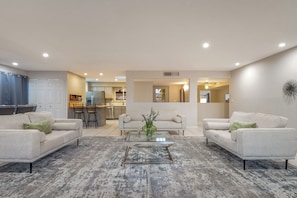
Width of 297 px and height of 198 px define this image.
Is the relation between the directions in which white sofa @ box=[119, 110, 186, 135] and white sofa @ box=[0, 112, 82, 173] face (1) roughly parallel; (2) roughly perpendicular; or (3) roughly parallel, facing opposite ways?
roughly perpendicular

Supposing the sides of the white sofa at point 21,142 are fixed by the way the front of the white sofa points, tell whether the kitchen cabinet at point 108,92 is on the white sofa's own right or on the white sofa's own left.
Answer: on the white sofa's own left

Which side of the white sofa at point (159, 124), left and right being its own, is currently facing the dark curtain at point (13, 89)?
right

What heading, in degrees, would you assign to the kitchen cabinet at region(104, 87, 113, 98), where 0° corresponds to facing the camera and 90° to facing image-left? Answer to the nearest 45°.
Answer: approximately 0°

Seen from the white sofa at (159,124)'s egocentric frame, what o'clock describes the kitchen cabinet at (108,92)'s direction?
The kitchen cabinet is roughly at 5 o'clock from the white sofa.

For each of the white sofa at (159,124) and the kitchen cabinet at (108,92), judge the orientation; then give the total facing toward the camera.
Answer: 2

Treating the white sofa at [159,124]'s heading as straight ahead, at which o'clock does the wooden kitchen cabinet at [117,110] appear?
The wooden kitchen cabinet is roughly at 5 o'clock from the white sofa.

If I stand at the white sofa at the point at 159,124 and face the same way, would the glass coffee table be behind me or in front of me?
in front

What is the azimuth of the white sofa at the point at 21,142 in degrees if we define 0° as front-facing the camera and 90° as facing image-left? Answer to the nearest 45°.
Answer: approximately 315°

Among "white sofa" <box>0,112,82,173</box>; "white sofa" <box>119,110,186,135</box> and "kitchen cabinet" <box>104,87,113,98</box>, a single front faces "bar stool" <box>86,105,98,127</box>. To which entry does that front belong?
the kitchen cabinet

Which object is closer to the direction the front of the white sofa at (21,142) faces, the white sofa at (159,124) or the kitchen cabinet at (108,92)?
the white sofa

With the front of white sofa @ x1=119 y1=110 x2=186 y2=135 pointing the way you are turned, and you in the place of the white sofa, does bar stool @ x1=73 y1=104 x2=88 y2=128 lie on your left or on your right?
on your right

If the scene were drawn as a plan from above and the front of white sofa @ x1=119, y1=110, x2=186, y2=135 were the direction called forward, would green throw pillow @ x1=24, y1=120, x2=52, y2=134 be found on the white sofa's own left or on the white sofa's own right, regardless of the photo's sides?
on the white sofa's own right

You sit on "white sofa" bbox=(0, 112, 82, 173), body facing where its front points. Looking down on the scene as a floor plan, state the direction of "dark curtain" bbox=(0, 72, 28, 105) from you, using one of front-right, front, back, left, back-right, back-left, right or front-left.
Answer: back-left
